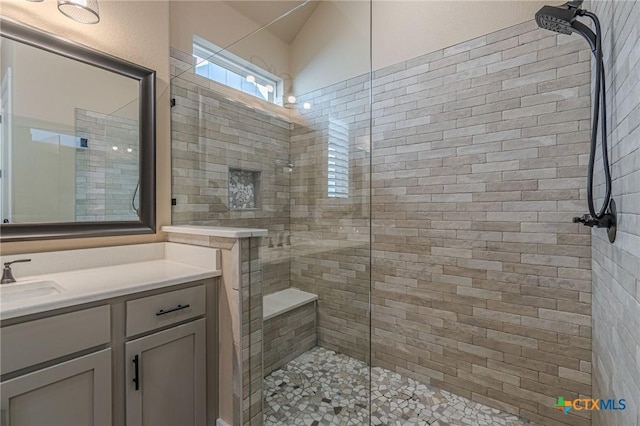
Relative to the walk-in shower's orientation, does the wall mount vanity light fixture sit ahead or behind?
ahead

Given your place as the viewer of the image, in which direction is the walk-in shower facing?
facing the viewer and to the left of the viewer

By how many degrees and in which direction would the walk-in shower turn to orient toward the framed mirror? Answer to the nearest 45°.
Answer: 0° — it already faces it
